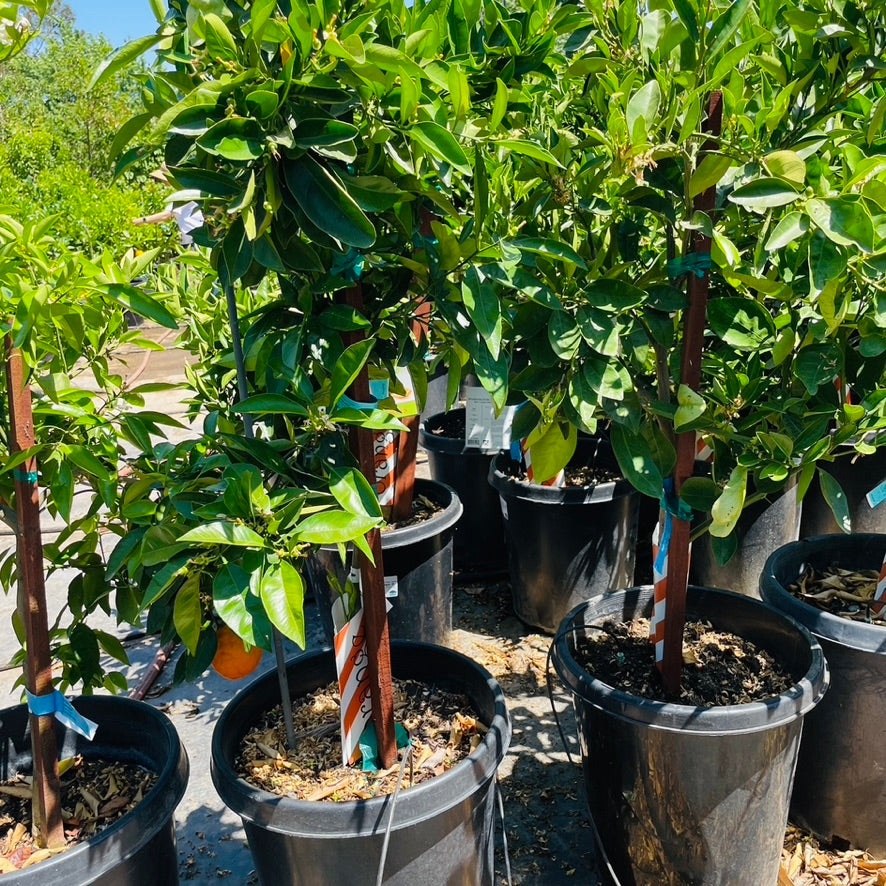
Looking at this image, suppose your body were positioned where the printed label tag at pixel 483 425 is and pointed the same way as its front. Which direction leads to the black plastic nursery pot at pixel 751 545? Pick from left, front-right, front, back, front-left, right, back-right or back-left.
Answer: left

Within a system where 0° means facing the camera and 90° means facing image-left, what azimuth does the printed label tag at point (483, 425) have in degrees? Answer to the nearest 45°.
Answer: approximately 0°

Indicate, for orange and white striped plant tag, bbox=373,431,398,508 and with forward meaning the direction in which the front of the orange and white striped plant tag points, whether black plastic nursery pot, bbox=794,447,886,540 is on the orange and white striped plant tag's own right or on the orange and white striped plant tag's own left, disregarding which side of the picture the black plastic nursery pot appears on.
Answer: on the orange and white striped plant tag's own left

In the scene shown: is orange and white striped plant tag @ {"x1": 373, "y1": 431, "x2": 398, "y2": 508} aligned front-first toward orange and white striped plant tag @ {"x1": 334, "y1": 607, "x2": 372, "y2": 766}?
yes

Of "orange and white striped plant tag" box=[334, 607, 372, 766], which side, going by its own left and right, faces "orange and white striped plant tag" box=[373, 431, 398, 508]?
back

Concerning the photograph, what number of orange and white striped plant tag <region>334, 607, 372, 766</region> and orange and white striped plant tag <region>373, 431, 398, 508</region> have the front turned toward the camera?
2

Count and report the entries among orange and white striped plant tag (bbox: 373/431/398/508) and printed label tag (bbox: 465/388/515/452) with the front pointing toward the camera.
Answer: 2
